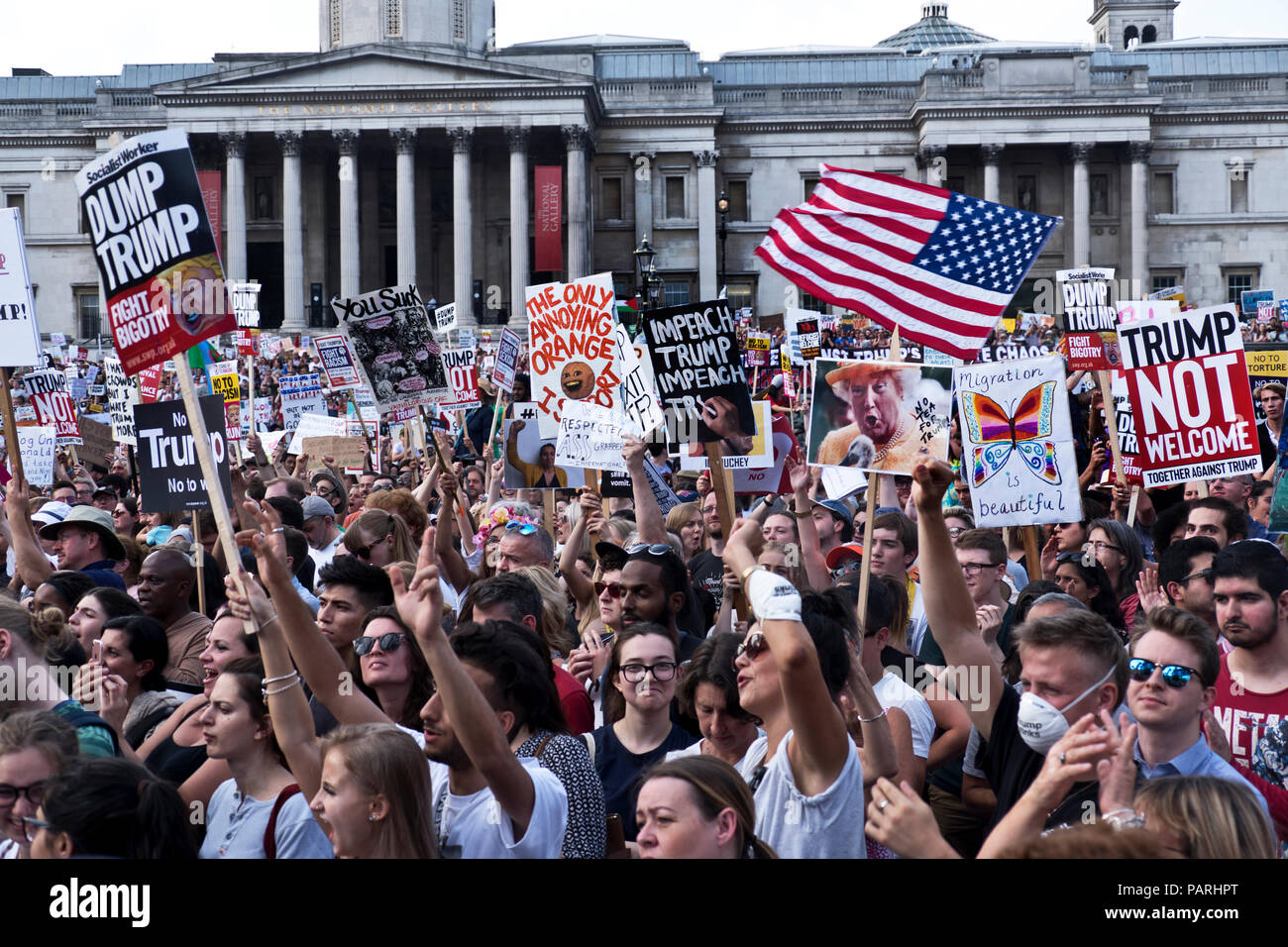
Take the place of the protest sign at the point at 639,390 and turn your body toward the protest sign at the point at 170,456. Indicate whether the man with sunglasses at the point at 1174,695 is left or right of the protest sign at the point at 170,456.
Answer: left

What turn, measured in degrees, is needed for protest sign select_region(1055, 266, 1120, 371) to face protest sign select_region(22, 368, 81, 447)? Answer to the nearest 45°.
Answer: approximately 90° to its right

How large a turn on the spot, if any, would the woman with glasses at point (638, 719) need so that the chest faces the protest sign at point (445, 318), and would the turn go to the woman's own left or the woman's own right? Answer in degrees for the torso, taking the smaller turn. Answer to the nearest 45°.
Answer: approximately 180°

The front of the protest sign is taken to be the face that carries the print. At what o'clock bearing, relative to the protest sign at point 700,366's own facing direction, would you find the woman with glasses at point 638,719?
The woman with glasses is roughly at 12 o'clock from the protest sign.

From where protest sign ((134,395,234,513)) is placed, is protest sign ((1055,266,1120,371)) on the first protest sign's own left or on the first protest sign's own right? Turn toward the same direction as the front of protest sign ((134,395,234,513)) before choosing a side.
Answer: on the first protest sign's own left
